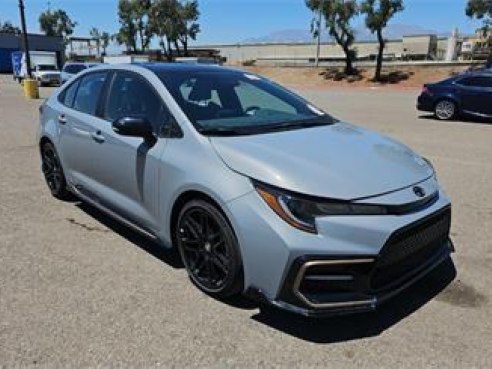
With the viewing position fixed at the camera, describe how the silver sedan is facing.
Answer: facing the viewer and to the right of the viewer

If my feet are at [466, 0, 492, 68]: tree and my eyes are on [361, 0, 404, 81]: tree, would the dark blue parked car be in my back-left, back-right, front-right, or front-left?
front-left

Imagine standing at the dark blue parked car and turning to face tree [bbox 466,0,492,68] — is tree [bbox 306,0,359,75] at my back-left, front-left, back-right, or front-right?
front-left

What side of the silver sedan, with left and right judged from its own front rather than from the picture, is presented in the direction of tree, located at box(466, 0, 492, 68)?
left

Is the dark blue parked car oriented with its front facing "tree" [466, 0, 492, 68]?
no

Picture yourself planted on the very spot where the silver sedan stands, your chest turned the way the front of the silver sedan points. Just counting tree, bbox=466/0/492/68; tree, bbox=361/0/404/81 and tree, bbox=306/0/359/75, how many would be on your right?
0

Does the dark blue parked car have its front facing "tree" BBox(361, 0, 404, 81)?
no

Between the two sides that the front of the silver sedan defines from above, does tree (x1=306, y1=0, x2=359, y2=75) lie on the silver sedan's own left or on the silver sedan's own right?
on the silver sedan's own left
